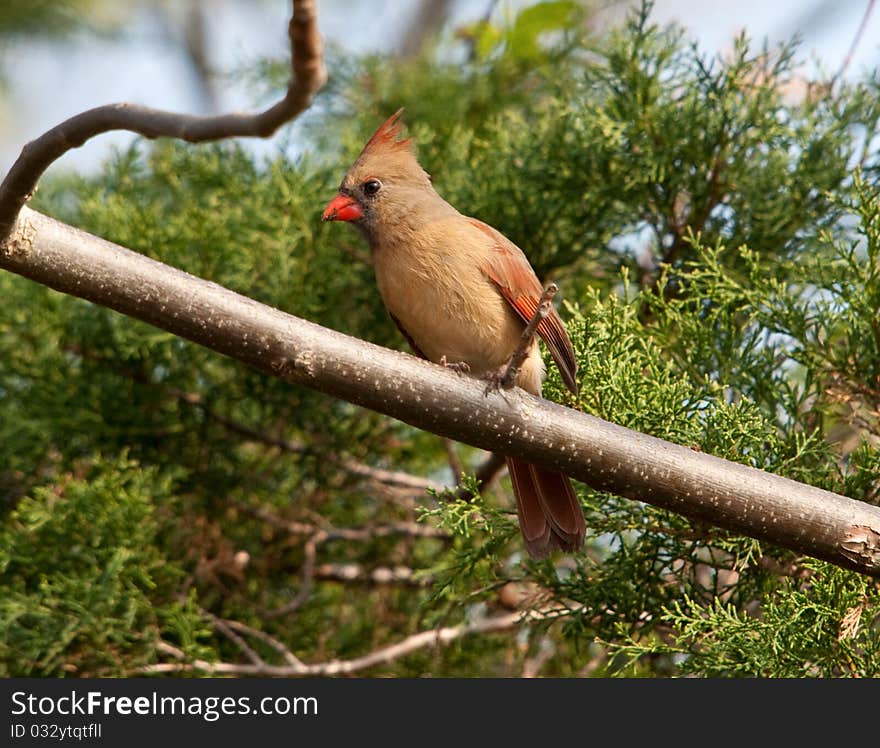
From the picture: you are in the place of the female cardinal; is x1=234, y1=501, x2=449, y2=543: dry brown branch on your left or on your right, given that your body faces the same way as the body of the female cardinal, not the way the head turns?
on your right

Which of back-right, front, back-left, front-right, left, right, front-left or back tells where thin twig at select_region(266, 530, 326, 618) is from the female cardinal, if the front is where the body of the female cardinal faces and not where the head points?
right

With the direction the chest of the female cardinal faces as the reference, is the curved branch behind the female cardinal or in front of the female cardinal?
in front

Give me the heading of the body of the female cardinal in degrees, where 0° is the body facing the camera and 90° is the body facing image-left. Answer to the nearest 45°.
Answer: approximately 45°
